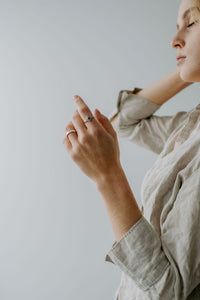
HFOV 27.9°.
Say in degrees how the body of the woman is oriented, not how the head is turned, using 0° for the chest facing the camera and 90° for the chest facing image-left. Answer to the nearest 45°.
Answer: approximately 90°

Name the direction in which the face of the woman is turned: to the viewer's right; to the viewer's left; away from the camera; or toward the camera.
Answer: to the viewer's left
